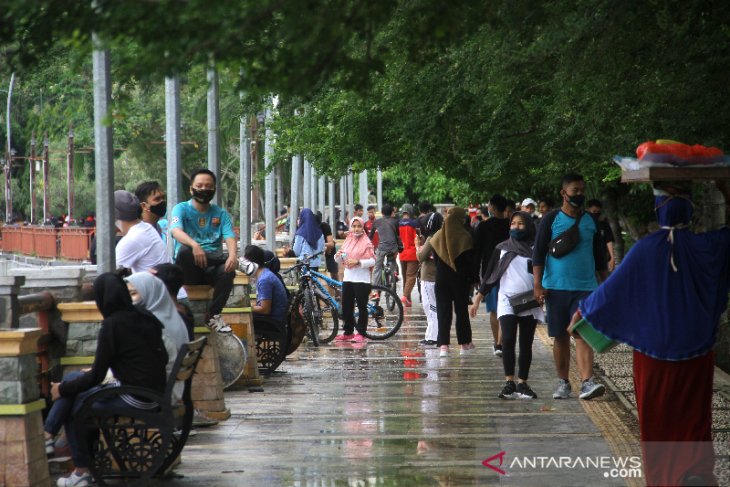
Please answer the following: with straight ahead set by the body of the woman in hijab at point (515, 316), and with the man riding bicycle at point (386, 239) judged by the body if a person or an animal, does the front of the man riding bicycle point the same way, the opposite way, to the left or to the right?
the opposite way

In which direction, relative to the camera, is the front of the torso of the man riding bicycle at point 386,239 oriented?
away from the camera

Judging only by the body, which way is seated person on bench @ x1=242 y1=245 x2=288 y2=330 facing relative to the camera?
to the viewer's left

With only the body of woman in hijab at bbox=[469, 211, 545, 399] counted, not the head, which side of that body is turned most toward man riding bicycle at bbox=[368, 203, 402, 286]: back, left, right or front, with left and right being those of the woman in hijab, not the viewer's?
back

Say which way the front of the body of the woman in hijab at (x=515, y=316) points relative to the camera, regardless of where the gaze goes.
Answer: toward the camera

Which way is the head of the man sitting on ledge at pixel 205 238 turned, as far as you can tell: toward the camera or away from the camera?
toward the camera
